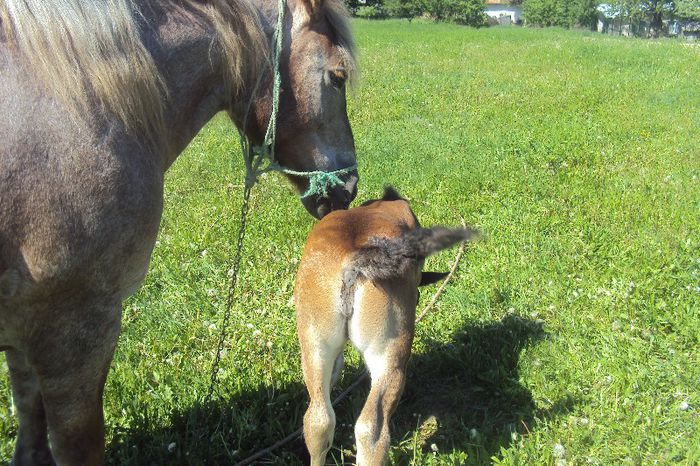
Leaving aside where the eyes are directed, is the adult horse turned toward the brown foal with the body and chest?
yes

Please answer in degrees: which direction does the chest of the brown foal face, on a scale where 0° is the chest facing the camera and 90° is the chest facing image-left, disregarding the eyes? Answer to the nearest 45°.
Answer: approximately 180°

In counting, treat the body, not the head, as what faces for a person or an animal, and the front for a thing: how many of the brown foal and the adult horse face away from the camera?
1

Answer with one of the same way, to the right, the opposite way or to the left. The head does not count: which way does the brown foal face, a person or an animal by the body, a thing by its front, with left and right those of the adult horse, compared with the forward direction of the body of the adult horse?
to the left

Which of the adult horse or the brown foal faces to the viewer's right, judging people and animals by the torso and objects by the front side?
the adult horse

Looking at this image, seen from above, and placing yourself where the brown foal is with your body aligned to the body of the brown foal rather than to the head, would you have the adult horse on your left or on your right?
on your left

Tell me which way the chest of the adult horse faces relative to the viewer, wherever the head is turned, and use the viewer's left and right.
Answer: facing to the right of the viewer
